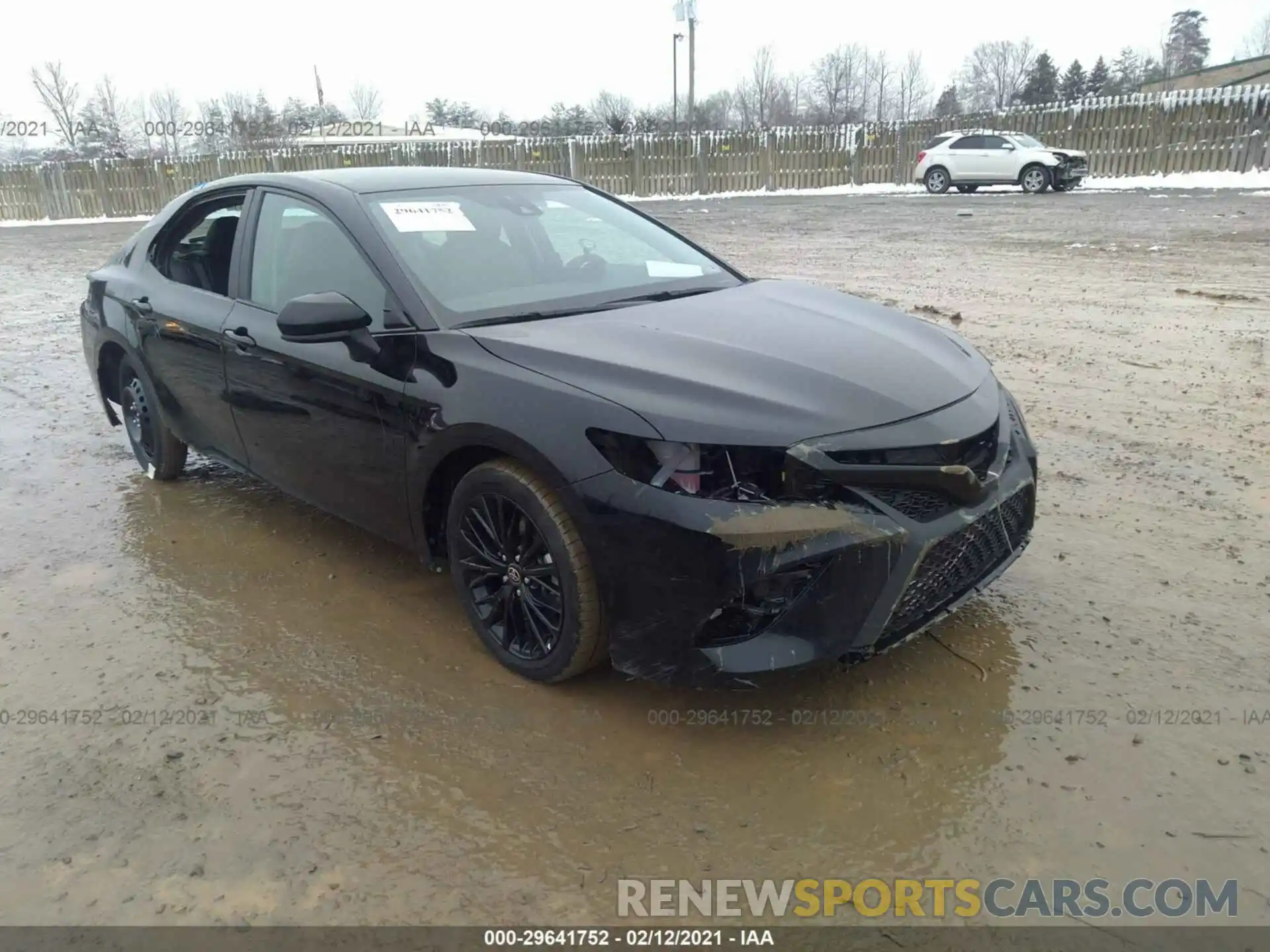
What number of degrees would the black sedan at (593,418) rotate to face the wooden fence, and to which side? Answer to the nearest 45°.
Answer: approximately 135° to its left

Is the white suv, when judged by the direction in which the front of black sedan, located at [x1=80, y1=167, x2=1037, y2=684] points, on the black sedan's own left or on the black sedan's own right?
on the black sedan's own left

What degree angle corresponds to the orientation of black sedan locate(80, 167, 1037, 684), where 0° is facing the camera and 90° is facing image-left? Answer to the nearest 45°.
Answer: approximately 315°
